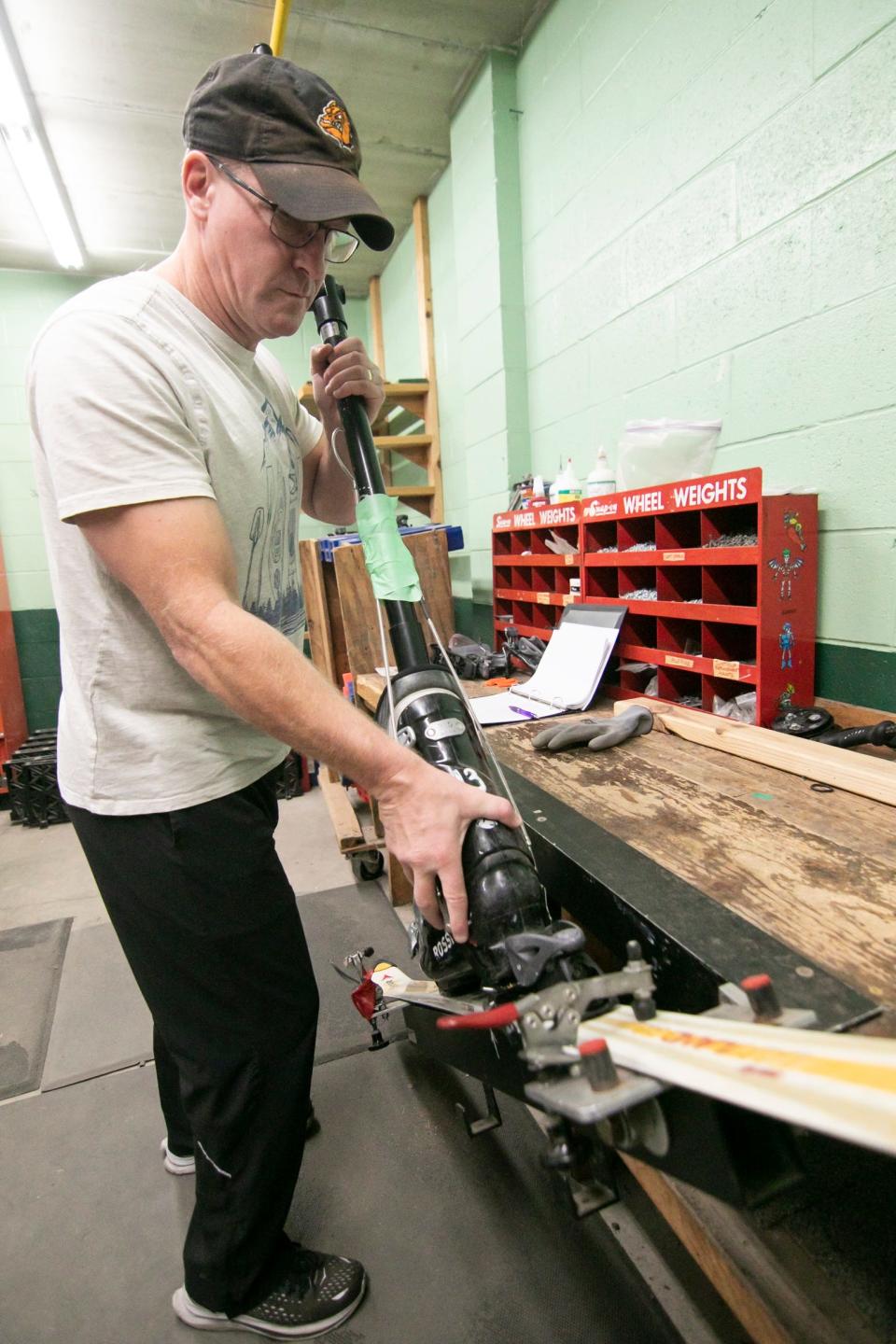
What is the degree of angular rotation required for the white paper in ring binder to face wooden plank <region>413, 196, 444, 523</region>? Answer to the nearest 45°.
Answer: approximately 135° to its right

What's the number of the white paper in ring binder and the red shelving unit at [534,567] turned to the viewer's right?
0

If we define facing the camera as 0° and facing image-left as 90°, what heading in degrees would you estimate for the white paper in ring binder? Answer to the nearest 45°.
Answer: approximately 45°

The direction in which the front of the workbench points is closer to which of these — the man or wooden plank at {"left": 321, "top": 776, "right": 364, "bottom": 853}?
the man

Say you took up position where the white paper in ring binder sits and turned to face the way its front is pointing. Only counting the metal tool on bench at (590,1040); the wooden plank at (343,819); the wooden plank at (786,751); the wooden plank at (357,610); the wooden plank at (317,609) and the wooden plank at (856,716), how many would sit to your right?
3

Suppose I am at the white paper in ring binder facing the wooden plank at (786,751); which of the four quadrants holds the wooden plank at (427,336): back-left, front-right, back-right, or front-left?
back-left

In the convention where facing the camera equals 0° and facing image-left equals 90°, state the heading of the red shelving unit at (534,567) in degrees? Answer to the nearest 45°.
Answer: approximately 45°

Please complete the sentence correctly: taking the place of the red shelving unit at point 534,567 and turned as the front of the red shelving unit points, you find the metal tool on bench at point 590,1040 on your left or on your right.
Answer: on your left

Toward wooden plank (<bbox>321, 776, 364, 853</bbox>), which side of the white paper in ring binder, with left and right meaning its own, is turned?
right

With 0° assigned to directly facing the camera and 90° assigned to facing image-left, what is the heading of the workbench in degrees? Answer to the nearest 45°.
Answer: approximately 45°
